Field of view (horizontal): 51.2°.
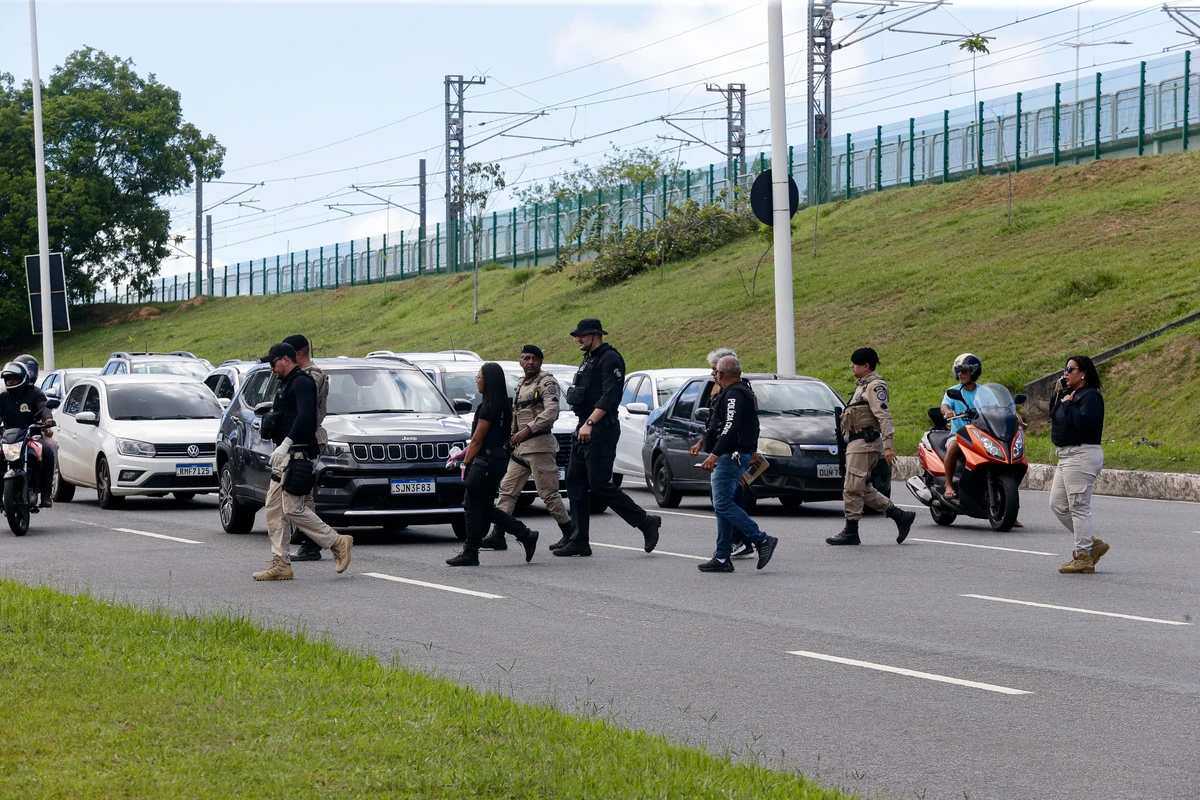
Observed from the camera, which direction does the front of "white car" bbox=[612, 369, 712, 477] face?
facing the viewer and to the right of the viewer

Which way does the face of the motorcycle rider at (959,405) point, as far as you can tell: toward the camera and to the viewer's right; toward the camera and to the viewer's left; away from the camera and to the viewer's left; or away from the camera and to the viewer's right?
toward the camera and to the viewer's left

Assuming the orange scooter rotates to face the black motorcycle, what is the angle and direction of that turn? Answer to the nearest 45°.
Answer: approximately 135° to its right

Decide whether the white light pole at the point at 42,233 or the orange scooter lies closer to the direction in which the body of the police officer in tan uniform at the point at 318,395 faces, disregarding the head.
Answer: the white light pole

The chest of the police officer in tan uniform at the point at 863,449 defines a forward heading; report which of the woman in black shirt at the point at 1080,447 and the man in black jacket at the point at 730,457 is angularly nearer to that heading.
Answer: the man in black jacket

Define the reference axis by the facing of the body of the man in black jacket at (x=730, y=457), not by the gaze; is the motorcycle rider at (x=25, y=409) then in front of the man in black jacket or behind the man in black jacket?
in front

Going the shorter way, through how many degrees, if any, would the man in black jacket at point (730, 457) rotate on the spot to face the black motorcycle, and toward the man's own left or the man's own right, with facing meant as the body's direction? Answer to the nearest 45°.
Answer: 0° — they already face it

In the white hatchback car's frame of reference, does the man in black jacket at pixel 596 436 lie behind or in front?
in front

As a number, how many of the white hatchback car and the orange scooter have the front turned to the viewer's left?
0
